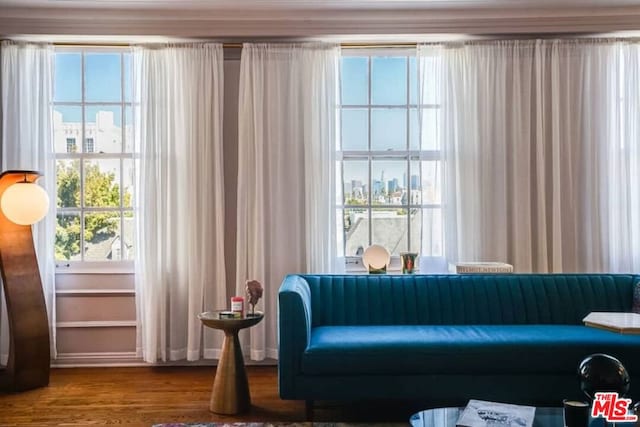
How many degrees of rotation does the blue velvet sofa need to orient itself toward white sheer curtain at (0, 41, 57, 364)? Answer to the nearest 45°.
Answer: approximately 90° to its right

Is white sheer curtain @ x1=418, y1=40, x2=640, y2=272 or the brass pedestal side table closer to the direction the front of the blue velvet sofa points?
the brass pedestal side table

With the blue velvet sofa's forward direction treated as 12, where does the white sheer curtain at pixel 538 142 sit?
The white sheer curtain is roughly at 7 o'clock from the blue velvet sofa.

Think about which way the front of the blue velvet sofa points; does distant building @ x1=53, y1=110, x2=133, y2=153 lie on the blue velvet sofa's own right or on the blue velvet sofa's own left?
on the blue velvet sofa's own right

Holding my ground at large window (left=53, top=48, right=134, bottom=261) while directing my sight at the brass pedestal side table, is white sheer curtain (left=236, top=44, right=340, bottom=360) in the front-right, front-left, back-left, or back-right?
front-left

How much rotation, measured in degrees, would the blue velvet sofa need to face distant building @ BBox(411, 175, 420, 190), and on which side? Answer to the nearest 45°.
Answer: approximately 180°

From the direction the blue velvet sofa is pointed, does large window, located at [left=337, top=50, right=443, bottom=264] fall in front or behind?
behind

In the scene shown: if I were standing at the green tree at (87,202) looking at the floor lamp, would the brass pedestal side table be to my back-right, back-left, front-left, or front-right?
front-left

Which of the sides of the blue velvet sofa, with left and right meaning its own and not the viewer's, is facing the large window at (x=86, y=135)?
right

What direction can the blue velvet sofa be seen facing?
toward the camera

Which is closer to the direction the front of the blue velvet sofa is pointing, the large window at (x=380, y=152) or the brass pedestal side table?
the brass pedestal side table

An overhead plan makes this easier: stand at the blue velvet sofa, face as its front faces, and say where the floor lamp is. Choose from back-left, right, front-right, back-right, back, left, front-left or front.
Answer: right

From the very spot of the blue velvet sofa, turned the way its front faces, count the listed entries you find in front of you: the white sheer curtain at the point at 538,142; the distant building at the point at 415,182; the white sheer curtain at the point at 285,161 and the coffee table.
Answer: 1

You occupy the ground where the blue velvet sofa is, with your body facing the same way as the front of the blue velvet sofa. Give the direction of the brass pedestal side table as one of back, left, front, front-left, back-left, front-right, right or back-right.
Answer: right

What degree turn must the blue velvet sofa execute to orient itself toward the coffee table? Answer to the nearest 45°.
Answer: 0° — it already faces it

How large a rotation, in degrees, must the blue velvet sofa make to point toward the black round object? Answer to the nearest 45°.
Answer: approximately 45° to its left
